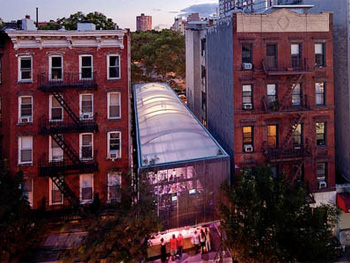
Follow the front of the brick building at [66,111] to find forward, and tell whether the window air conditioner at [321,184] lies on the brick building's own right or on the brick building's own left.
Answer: on the brick building's own left

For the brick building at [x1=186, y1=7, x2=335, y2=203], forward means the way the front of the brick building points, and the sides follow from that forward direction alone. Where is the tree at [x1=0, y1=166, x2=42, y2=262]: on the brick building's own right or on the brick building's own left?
on the brick building's own right

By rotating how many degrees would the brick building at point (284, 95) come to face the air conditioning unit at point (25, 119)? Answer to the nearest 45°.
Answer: approximately 90° to its right

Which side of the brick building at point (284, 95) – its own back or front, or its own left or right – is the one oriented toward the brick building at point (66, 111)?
right

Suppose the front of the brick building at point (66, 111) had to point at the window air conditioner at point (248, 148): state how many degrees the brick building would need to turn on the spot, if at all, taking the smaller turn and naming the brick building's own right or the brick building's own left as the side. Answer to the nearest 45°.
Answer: approximately 90° to the brick building's own left

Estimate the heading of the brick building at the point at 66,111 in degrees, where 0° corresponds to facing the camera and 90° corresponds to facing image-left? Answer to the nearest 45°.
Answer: approximately 0°

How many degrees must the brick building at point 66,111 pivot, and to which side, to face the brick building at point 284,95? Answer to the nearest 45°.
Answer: approximately 90° to its left

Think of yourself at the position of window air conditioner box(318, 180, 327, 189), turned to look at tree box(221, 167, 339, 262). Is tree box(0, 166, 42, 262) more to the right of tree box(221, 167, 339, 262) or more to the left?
right

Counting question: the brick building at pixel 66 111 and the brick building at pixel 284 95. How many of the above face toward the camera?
2

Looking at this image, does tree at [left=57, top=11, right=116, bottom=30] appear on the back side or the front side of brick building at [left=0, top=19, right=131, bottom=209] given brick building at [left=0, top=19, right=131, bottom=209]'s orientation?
on the back side
